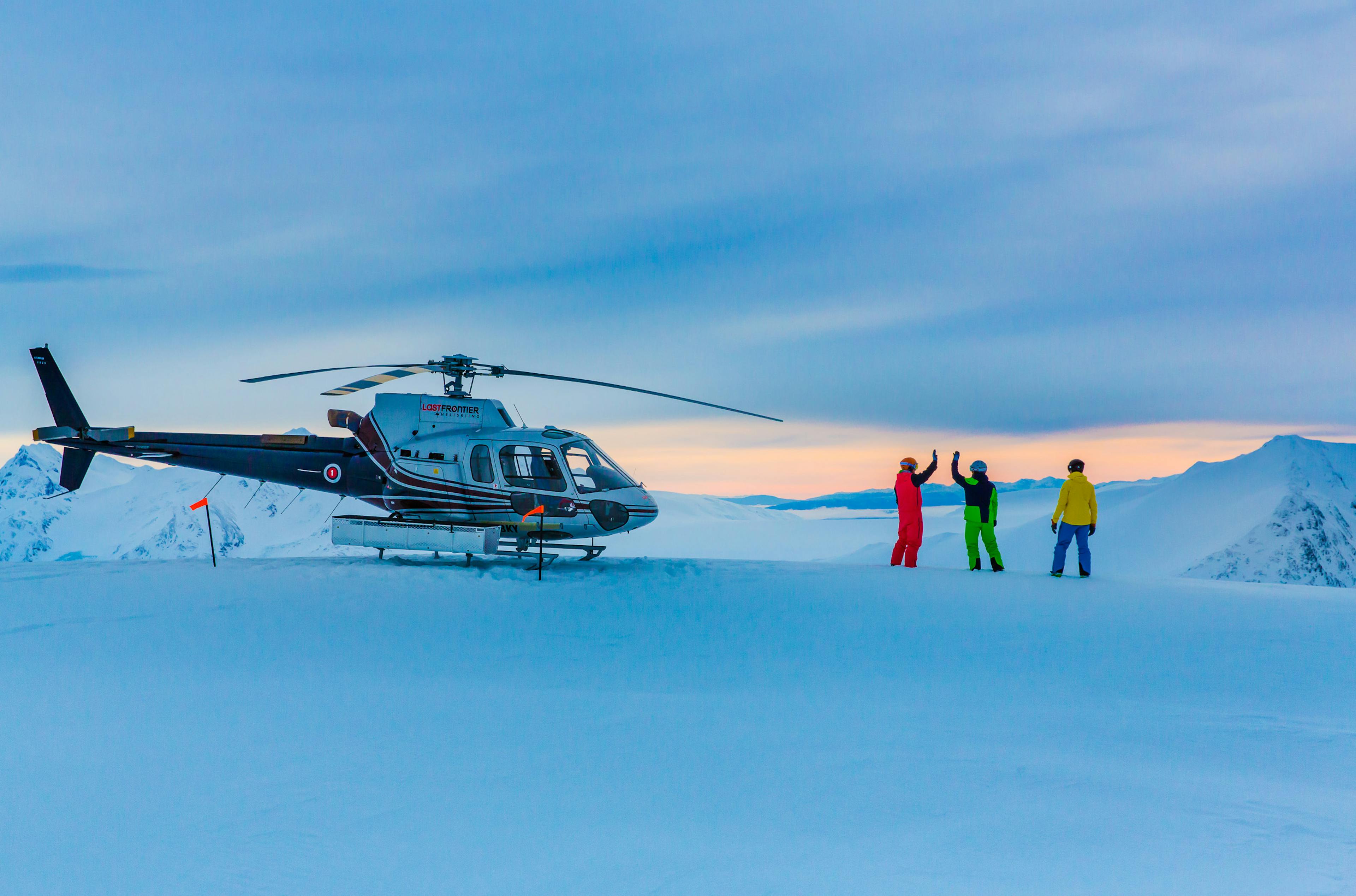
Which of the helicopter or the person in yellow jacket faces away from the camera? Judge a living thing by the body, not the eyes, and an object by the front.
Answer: the person in yellow jacket

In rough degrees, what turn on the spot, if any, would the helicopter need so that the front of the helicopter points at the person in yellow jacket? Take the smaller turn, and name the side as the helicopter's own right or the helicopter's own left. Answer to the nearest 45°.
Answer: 0° — it already faces them

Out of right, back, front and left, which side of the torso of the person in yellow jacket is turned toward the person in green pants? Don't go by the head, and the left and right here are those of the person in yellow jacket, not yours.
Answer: left

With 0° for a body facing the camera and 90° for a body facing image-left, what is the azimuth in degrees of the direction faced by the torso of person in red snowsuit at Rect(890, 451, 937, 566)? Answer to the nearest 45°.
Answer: approximately 225°

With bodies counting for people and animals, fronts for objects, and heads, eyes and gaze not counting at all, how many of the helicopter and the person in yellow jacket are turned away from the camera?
1

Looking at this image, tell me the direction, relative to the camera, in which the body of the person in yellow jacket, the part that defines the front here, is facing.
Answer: away from the camera

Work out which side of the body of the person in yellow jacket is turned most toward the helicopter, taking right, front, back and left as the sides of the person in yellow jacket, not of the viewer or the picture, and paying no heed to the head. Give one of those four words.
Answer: left

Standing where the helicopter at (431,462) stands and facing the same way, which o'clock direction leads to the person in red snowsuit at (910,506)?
The person in red snowsuit is roughly at 11 o'clock from the helicopter.

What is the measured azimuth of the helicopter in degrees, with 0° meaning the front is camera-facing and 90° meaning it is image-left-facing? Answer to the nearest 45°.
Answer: approximately 315°

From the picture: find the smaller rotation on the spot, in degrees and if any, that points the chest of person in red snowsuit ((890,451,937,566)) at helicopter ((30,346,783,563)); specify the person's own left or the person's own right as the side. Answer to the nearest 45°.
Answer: approximately 135° to the person's own left
